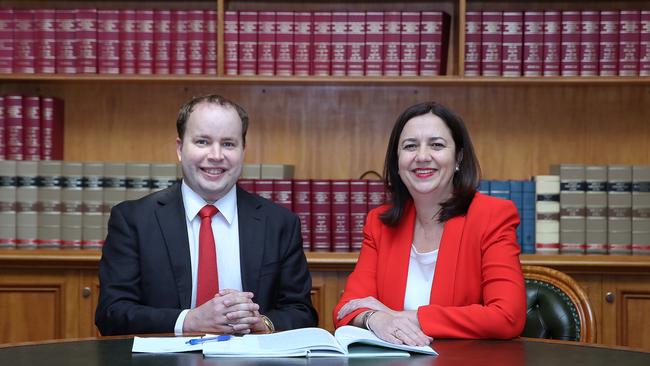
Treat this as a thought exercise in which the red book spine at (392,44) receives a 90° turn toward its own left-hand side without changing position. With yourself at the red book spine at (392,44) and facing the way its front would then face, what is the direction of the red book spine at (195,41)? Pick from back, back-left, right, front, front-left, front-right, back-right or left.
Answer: back

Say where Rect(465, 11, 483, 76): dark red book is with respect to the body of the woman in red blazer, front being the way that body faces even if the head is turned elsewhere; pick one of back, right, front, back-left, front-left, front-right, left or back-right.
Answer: back-right

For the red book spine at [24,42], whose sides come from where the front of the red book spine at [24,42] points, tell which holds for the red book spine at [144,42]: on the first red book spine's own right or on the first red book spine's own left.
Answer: on the first red book spine's own left

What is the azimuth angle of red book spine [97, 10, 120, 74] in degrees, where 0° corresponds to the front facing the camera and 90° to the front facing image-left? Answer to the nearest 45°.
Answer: approximately 0°

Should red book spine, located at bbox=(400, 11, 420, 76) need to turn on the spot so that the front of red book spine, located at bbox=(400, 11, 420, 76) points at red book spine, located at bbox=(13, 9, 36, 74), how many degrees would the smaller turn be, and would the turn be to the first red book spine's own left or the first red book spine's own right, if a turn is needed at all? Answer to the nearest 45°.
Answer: approximately 90° to the first red book spine's own right

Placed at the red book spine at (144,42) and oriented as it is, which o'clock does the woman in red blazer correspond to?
The woman in red blazer is roughly at 11 o'clock from the red book spine.

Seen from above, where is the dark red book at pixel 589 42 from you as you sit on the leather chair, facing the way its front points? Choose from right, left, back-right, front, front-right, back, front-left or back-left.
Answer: back
